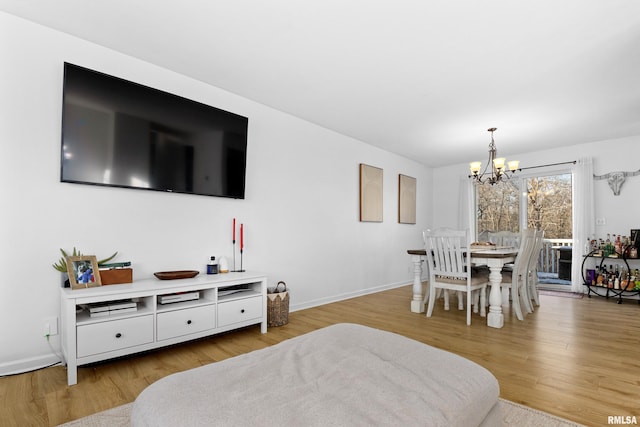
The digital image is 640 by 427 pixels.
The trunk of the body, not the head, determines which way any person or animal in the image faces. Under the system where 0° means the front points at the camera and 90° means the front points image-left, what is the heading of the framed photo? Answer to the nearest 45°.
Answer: approximately 0°

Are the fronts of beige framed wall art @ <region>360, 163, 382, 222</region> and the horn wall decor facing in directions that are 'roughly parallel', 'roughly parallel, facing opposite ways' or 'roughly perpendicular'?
roughly perpendicular

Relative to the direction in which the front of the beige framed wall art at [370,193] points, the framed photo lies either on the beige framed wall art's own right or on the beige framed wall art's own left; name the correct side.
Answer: on the beige framed wall art's own right

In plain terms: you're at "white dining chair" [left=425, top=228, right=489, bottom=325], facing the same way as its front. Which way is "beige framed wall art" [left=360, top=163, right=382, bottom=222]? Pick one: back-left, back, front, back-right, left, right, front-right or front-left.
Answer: left

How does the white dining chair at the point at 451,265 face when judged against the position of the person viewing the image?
facing away from the viewer and to the right of the viewer

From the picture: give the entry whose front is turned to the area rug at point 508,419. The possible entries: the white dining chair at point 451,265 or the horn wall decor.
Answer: the horn wall decor

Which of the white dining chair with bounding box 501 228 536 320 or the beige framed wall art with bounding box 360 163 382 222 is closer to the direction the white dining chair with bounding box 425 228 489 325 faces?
the white dining chair

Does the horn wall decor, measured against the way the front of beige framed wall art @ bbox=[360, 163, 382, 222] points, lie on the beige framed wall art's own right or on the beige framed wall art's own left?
on the beige framed wall art's own left

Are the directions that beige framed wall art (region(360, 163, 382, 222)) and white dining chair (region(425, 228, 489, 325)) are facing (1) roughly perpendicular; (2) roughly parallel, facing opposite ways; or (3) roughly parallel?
roughly perpendicular

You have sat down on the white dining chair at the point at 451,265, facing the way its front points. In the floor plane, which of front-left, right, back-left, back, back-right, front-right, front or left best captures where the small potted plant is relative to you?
back

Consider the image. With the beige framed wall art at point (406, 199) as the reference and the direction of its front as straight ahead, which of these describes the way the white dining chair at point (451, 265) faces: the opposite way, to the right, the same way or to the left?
to the left

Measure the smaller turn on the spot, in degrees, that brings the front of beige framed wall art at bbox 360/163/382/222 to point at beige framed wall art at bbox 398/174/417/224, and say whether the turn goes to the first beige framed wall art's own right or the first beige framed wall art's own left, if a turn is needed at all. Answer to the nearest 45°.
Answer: approximately 90° to the first beige framed wall art's own left

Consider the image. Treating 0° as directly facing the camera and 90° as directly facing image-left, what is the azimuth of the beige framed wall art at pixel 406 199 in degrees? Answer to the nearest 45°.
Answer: approximately 315°
